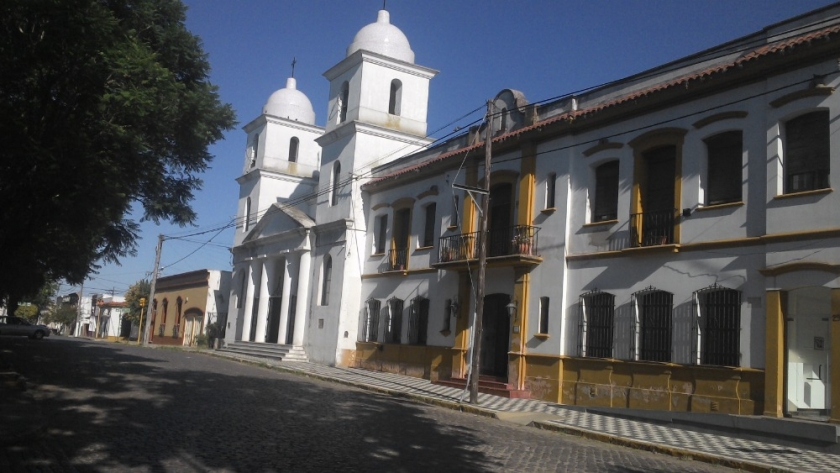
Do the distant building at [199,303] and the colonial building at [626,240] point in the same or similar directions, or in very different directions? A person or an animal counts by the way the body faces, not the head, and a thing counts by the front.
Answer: same or similar directions

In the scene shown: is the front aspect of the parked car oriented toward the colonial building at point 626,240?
no

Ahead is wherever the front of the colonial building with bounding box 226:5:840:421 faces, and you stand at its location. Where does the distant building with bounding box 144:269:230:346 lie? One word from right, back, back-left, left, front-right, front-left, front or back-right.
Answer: right

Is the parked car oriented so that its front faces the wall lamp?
no

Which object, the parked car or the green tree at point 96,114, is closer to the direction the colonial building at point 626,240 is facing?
the green tree

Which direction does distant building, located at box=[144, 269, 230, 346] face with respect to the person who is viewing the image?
facing the viewer and to the left of the viewer

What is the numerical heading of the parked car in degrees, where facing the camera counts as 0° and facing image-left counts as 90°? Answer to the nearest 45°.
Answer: approximately 270°

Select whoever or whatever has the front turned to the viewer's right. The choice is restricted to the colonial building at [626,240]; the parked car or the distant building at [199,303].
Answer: the parked car

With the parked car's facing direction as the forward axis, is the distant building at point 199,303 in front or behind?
in front

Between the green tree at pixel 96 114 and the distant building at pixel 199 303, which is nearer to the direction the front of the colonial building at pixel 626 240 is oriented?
the green tree

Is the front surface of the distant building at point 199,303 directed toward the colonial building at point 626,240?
no

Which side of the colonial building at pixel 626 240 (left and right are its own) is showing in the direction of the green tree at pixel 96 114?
front
